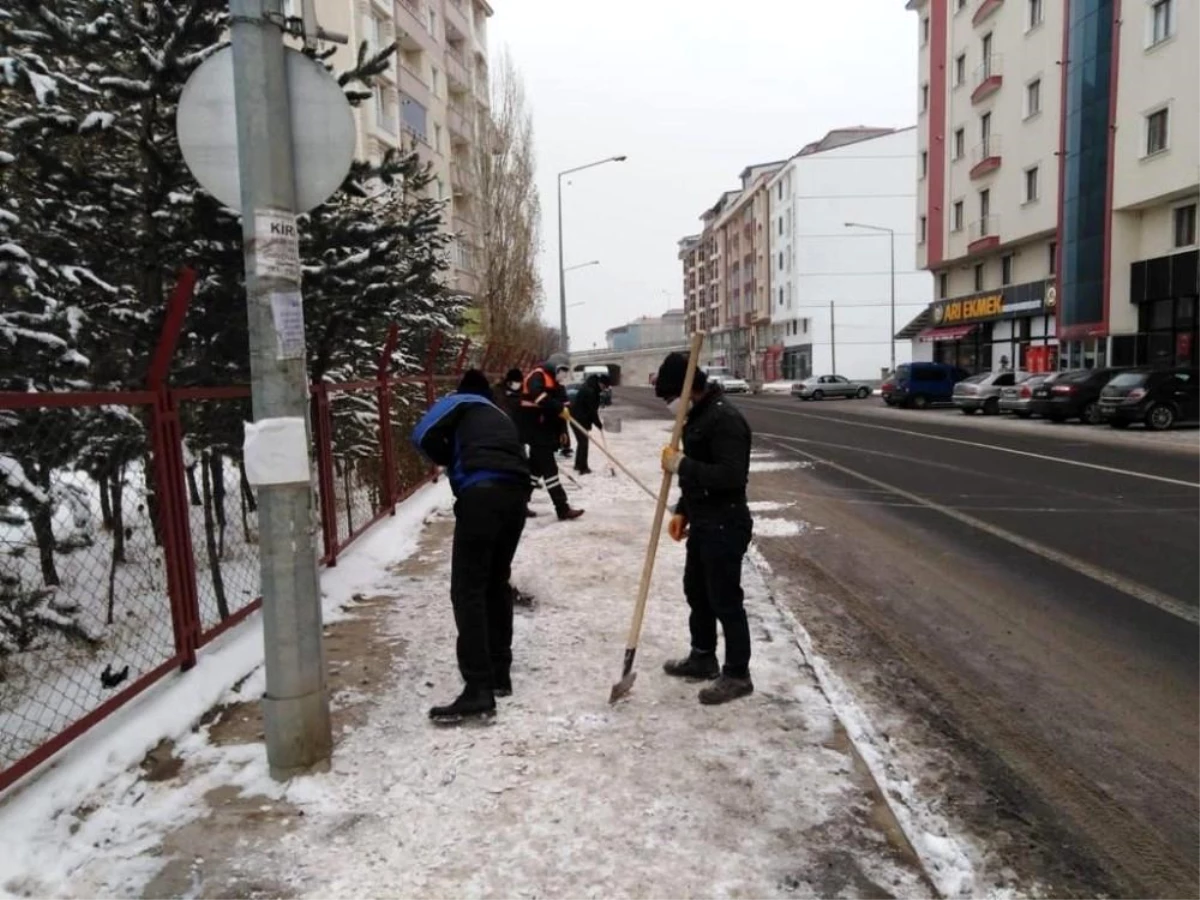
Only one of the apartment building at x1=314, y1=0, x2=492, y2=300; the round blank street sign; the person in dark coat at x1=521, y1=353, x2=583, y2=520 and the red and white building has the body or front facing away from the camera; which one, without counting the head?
the round blank street sign

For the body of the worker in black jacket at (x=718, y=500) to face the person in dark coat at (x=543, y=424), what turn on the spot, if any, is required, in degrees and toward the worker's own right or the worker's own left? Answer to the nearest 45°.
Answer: approximately 90° to the worker's own right

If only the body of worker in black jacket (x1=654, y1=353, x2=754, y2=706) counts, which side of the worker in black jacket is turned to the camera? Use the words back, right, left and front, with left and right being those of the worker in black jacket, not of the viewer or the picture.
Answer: left

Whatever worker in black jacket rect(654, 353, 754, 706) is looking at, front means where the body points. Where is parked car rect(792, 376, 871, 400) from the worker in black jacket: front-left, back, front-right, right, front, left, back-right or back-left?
right

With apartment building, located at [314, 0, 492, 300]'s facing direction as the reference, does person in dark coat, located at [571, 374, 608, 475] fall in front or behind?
in front

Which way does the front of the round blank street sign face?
away from the camera

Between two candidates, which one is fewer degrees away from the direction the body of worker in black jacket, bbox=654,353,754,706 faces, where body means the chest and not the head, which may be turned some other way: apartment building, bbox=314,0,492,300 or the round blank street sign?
the round blank street sign

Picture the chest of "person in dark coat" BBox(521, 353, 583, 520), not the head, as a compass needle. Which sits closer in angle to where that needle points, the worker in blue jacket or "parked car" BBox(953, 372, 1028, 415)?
the parked car

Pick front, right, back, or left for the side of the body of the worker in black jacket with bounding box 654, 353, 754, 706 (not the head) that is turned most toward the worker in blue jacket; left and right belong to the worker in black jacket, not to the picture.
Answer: front

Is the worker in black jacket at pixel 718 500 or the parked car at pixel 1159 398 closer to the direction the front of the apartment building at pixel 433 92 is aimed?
the parked car

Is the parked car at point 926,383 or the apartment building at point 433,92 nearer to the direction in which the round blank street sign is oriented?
the apartment building

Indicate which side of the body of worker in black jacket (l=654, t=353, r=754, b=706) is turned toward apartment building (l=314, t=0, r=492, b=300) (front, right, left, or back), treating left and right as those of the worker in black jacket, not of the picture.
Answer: right

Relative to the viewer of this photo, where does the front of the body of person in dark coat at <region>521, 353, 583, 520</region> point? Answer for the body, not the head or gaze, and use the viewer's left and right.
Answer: facing to the right of the viewer
